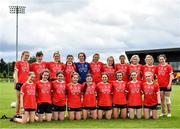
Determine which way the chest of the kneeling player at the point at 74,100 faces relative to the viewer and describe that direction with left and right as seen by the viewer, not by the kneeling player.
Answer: facing the viewer

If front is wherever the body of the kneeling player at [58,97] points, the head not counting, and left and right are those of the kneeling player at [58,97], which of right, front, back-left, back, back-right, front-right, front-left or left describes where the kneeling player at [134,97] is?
left

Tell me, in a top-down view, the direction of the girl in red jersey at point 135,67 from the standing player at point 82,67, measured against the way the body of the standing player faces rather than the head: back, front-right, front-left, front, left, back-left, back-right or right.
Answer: left

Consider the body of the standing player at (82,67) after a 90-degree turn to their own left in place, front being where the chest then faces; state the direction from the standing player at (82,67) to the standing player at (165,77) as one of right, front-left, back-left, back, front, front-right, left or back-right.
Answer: front

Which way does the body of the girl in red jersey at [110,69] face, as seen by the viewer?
toward the camera

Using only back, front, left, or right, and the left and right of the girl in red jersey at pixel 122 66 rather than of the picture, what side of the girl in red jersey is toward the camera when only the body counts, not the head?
front

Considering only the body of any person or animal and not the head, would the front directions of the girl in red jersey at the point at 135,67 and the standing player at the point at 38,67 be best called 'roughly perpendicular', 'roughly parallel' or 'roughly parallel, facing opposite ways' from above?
roughly parallel

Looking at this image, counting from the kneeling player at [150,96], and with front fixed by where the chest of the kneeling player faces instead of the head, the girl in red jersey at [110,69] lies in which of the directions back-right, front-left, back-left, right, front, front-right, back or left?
right

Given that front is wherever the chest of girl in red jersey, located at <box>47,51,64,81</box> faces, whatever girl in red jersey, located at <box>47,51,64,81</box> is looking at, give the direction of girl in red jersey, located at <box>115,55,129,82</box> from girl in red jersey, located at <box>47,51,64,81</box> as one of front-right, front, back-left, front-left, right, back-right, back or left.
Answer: left

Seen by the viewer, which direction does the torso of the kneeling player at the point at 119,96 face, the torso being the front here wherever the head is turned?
toward the camera

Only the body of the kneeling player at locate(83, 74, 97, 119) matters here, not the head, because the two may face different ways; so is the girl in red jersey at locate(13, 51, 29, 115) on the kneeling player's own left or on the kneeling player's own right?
on the kneeling player's own right

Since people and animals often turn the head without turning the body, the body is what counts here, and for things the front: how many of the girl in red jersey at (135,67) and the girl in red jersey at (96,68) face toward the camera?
2

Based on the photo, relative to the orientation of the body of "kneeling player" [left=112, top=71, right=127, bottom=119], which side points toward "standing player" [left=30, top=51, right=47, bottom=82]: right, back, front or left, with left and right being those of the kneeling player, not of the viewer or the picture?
right
